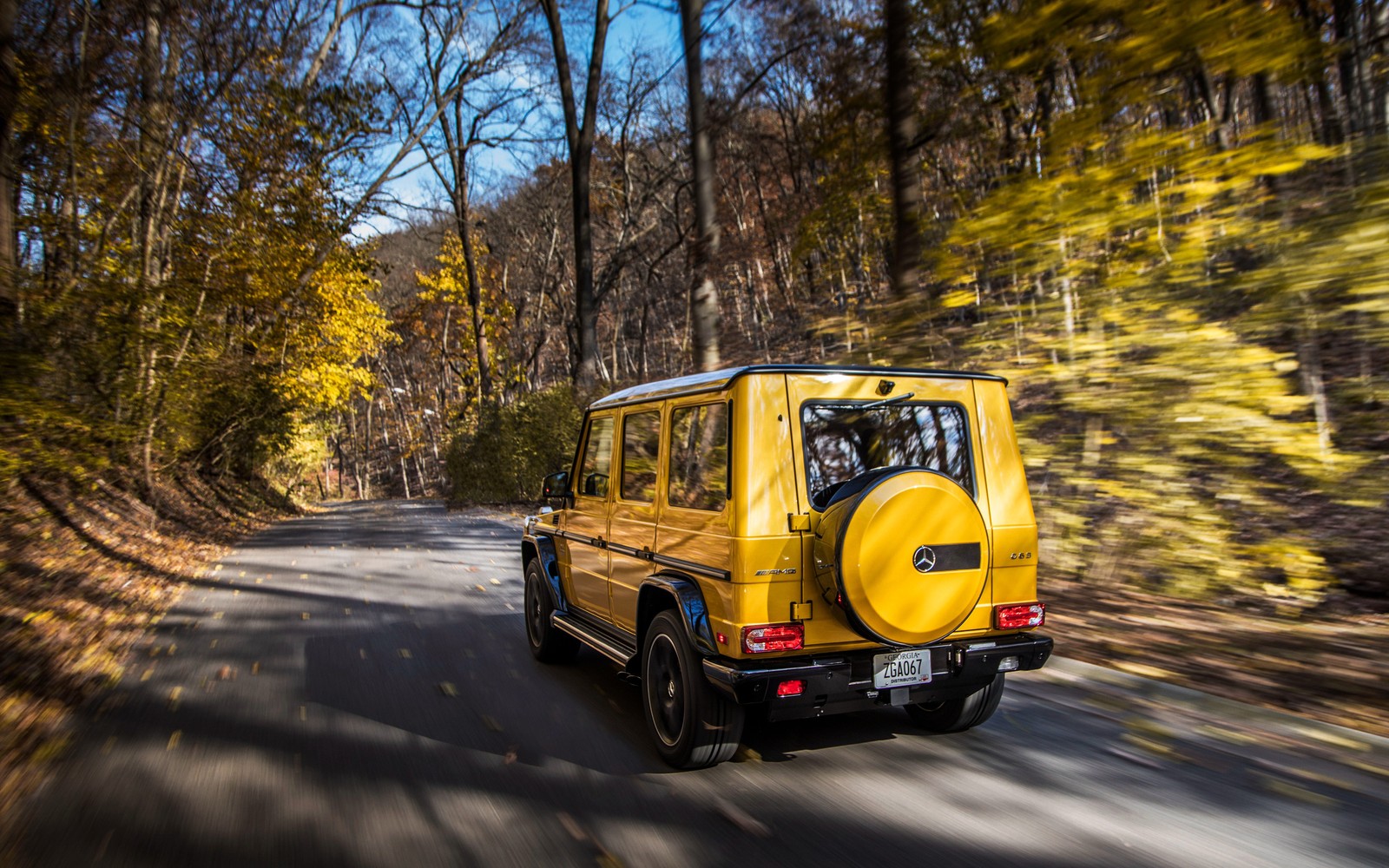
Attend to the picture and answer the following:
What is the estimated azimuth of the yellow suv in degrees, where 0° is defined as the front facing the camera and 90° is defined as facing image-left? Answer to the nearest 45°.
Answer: approximately 135°
